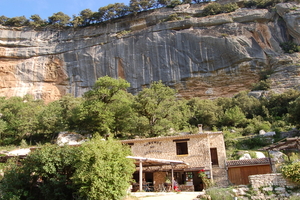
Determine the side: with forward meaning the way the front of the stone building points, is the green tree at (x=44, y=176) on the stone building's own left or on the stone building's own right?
on the stone building's own right

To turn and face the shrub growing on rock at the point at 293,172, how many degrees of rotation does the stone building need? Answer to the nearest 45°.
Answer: approximately 45° to its left

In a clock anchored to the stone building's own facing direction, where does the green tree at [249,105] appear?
The green tree is roughly at 7 o'clock from the stone building.

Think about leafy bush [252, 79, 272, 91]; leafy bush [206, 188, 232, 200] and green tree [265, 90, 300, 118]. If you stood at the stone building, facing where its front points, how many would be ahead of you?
1

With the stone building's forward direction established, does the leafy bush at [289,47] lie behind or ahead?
behind

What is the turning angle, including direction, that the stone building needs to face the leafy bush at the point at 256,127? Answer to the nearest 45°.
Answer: approximately 135° to its left

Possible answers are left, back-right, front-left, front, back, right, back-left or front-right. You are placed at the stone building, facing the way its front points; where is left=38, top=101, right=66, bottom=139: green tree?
back-right

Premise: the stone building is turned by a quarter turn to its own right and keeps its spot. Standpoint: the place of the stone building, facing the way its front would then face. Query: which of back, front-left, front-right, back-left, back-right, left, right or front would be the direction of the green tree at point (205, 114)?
right

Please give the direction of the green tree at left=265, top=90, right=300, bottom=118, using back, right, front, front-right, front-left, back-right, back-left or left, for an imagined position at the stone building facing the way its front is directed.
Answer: back-left

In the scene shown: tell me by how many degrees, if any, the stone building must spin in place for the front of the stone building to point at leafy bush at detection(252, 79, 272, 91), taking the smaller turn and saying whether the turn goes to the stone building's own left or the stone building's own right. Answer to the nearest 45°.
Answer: approximately 135° to the stone building's own left

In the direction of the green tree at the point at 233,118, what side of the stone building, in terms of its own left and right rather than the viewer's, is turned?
back

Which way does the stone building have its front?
toward the camera
